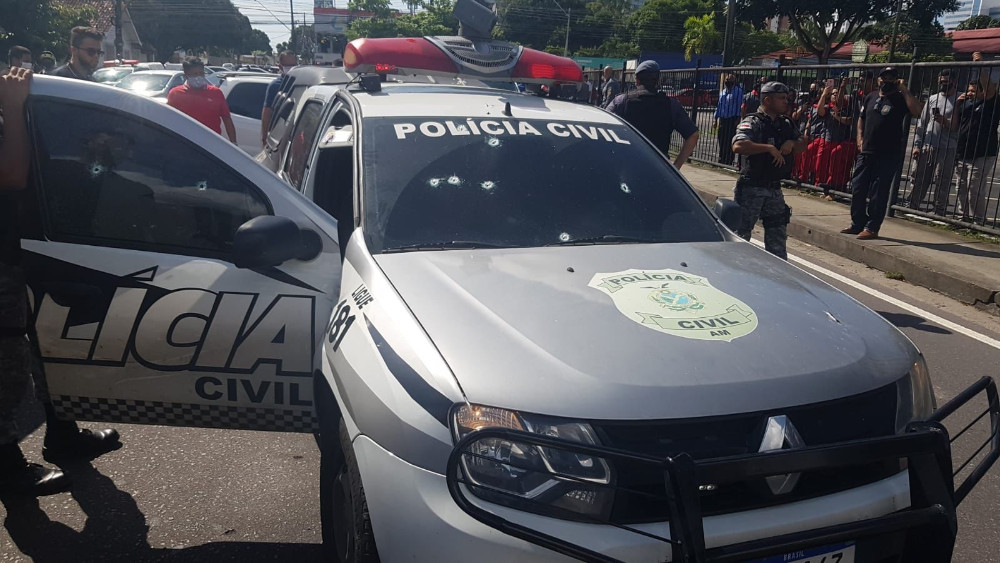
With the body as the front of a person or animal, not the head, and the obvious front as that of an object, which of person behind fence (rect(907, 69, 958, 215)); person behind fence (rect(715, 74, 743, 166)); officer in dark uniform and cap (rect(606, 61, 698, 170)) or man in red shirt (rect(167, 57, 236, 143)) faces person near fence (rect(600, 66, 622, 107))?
officer in dark uniform and cap (rect(606, 61, 698, 170))

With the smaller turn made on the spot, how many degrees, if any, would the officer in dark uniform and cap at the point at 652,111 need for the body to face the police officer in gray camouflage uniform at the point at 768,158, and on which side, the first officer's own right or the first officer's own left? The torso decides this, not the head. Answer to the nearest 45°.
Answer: approximately 135° to the first officer's own right

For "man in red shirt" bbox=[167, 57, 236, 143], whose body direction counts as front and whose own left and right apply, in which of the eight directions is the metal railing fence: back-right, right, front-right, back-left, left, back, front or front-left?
left

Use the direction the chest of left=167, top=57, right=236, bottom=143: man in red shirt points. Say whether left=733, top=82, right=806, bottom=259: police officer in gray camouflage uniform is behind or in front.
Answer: in front

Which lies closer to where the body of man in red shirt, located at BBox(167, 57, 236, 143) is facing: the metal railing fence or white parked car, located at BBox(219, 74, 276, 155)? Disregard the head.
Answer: the metal railing fence

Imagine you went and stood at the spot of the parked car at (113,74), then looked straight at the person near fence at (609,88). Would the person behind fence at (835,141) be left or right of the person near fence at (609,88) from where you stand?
right

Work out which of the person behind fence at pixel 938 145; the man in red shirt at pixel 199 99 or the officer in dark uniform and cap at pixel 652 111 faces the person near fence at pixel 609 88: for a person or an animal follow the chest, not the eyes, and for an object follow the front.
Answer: the officer in dark uniform and cap at pixel 652 111

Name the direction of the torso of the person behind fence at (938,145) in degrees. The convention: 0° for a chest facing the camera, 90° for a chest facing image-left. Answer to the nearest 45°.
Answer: approximately 45°

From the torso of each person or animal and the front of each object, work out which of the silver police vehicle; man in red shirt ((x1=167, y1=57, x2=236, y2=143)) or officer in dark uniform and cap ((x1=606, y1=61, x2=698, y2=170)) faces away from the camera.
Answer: the officer in dark uniform and cap

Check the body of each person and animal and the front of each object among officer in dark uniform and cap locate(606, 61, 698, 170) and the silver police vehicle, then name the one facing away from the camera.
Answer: the officer in dark uniform and cap

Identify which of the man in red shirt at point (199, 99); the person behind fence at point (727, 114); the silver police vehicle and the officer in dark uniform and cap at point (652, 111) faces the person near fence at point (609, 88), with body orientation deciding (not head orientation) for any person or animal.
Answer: the officer in dark uniform and cap at point (652, 111)

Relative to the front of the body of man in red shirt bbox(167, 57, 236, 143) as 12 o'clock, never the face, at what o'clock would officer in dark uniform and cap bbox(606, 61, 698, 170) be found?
The officer in dark uniform and cap is roughly at 10 o'clock from the man in red shirt.

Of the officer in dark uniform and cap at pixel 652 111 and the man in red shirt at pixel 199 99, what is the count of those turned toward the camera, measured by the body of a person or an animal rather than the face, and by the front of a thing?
1

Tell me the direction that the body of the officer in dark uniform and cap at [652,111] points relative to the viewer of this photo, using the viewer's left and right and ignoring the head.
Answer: facing away from the viewer
